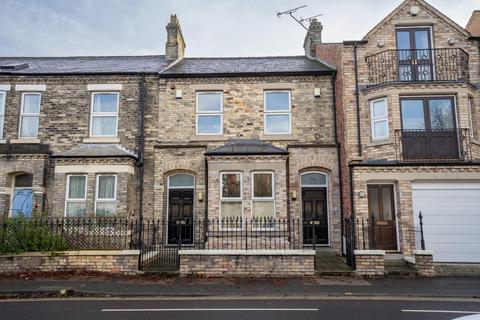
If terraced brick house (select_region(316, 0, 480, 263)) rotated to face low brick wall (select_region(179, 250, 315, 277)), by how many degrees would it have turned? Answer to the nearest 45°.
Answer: approximately 45° to its right

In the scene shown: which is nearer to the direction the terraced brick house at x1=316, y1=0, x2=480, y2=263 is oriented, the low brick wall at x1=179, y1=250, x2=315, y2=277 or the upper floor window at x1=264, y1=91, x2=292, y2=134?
the low brick wall

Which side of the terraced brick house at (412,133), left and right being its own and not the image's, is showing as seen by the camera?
front

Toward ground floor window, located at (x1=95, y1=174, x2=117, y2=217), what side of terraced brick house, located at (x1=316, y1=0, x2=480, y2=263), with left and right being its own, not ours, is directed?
right

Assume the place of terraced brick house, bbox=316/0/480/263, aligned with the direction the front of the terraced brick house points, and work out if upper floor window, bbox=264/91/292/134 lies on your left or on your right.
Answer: on your right

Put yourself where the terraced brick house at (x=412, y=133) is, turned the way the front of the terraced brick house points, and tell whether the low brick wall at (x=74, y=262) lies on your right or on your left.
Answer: on your right
